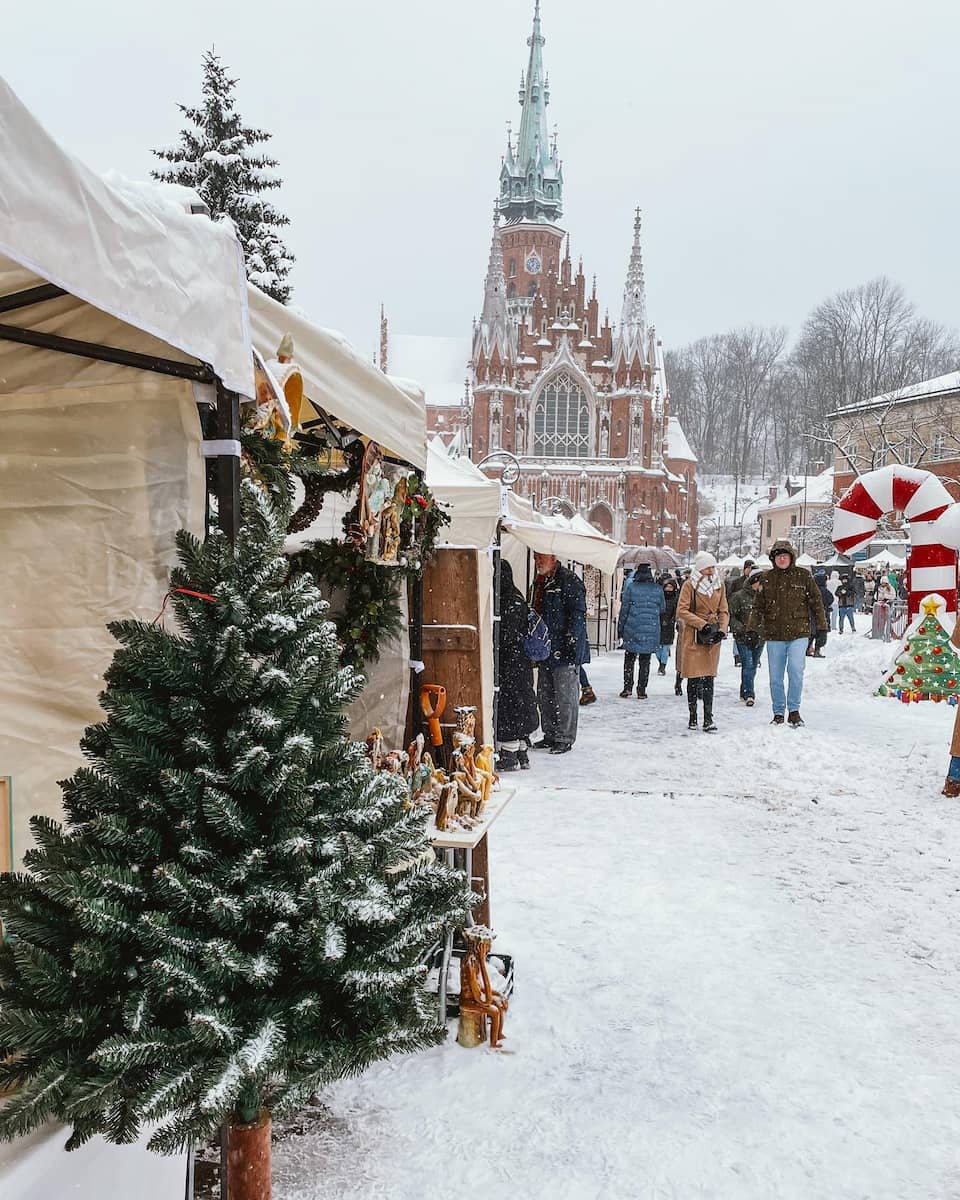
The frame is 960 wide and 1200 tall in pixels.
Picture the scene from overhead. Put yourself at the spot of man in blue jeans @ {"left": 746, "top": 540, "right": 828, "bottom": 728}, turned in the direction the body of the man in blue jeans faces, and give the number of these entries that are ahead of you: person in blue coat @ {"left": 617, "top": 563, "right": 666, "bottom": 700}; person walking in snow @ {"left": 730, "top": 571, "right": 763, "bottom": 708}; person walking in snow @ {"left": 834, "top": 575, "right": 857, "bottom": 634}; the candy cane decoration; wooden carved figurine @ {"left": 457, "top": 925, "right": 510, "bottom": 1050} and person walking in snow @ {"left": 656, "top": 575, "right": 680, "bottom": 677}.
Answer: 1

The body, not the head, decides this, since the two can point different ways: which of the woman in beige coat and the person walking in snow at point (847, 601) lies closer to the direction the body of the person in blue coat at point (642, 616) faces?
the person walking in snow

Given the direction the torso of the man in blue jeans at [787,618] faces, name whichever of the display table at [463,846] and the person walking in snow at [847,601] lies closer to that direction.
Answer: the display table

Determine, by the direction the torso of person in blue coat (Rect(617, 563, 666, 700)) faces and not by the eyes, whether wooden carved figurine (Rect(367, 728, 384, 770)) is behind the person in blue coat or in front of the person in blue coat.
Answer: behind

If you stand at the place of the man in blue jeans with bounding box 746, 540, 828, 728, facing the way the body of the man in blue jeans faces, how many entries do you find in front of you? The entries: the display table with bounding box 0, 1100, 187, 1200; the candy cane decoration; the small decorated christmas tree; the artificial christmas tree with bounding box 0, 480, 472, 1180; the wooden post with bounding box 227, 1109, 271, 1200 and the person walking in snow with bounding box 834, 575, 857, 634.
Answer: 3

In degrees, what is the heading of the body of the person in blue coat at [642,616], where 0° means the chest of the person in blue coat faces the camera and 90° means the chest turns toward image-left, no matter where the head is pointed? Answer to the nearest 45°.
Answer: approximately 180°

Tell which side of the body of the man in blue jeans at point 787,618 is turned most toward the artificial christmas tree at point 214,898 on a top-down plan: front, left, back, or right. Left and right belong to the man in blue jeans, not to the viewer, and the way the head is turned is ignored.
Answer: front

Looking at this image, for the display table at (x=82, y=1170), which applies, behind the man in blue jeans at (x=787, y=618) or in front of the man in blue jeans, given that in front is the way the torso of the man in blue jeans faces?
in front

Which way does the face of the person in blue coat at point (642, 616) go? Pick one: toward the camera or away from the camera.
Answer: away from the camera

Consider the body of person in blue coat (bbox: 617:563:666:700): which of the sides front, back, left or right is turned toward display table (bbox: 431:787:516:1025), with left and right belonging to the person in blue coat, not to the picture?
back

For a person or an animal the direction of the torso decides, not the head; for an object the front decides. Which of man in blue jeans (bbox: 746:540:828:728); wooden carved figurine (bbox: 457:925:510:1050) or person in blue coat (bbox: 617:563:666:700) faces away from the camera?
the person in blue coat

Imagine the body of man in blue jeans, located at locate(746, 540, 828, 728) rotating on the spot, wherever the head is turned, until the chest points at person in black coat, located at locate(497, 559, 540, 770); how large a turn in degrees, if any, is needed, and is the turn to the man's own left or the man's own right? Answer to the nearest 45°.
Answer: approximately 45° to the man's own right

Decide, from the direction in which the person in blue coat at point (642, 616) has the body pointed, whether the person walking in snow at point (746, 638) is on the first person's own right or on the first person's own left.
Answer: on the first person's own right

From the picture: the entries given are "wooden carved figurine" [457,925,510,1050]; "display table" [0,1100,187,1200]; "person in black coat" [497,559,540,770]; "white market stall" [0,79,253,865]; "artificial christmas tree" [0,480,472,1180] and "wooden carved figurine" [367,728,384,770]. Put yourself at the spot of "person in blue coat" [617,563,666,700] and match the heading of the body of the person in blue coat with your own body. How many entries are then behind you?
6
